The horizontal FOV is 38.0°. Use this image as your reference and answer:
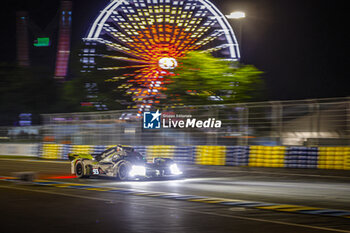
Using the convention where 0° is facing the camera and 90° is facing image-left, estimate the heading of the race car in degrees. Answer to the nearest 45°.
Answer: approximately 315°

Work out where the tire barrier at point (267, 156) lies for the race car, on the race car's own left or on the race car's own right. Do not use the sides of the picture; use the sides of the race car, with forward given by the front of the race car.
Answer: on the race car's own left

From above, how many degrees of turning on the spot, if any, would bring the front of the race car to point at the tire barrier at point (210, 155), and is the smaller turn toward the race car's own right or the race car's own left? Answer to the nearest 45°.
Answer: approximately 90° to the race car's own left

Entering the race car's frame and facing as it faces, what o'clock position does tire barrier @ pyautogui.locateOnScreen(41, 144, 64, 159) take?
The tire barrier is roughly at 7 o'clock from the race car.

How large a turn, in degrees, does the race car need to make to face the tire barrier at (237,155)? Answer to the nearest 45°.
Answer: approximately 90° to its left

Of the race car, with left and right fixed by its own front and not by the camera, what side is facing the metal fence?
left

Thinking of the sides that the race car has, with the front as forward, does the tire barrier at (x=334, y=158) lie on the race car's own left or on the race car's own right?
on the race car's own left

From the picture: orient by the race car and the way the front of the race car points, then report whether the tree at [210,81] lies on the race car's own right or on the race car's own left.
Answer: on the race car's own left
